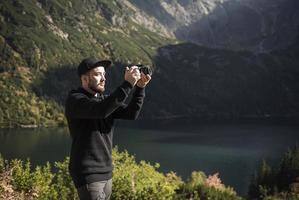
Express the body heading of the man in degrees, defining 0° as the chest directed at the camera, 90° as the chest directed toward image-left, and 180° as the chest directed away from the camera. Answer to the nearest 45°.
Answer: approximately 315°
